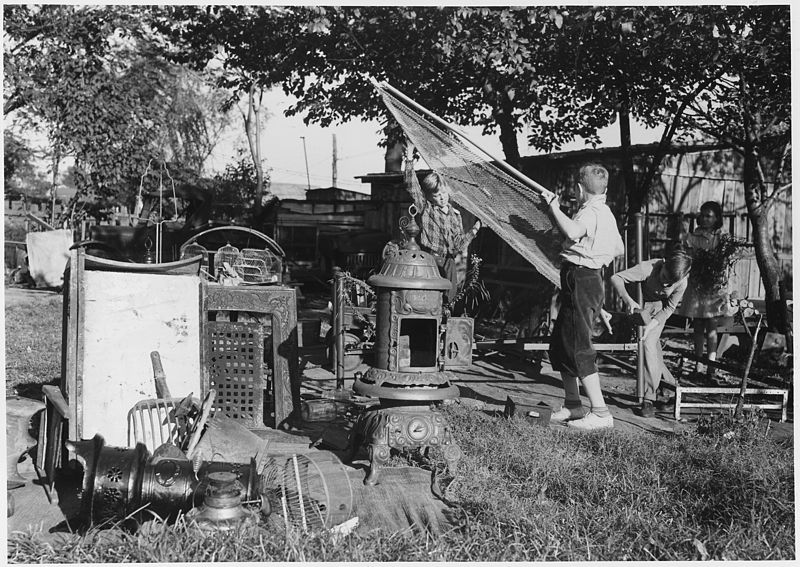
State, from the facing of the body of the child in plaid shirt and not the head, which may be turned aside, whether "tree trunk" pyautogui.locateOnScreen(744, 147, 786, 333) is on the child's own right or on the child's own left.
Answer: on the child's own left

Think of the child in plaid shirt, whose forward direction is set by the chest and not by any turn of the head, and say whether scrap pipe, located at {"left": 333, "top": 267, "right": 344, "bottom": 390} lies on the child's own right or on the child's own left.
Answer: on the child's own right

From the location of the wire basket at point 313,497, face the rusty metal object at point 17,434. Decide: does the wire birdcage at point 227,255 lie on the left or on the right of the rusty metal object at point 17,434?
right

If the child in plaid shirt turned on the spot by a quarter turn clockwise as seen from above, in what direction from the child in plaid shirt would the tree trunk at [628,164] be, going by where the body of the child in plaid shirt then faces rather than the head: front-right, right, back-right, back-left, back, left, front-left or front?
back

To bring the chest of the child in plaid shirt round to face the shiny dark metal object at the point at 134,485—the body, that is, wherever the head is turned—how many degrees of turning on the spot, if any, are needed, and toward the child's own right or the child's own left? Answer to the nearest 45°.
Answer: approximately 45° to the child's own right

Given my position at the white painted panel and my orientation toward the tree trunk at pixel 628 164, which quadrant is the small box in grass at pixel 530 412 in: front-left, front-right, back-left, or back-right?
front-right

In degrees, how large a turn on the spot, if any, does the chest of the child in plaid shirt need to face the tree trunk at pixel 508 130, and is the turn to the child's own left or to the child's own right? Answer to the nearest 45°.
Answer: approximately 135° to the child's own left

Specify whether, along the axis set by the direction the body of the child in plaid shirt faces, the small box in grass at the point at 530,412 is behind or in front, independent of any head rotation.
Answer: in front

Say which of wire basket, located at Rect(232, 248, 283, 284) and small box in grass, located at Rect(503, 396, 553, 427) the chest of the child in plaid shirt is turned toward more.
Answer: the small box in grass

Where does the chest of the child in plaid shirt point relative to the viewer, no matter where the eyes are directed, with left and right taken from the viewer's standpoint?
facing the viewer and to the right of the viewer

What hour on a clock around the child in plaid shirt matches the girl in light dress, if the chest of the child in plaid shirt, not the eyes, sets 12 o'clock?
The girl in light dress is roughly at 10 o'clock from the child in plaid shirt.

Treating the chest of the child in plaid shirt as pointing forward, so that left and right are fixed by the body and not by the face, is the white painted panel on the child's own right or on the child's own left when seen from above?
on the child's own right

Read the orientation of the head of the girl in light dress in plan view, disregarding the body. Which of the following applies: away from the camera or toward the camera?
toward the camera

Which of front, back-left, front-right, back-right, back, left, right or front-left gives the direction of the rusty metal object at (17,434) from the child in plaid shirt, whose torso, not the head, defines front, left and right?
right

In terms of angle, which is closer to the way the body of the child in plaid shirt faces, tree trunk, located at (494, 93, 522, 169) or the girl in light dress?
the girl in light dress
